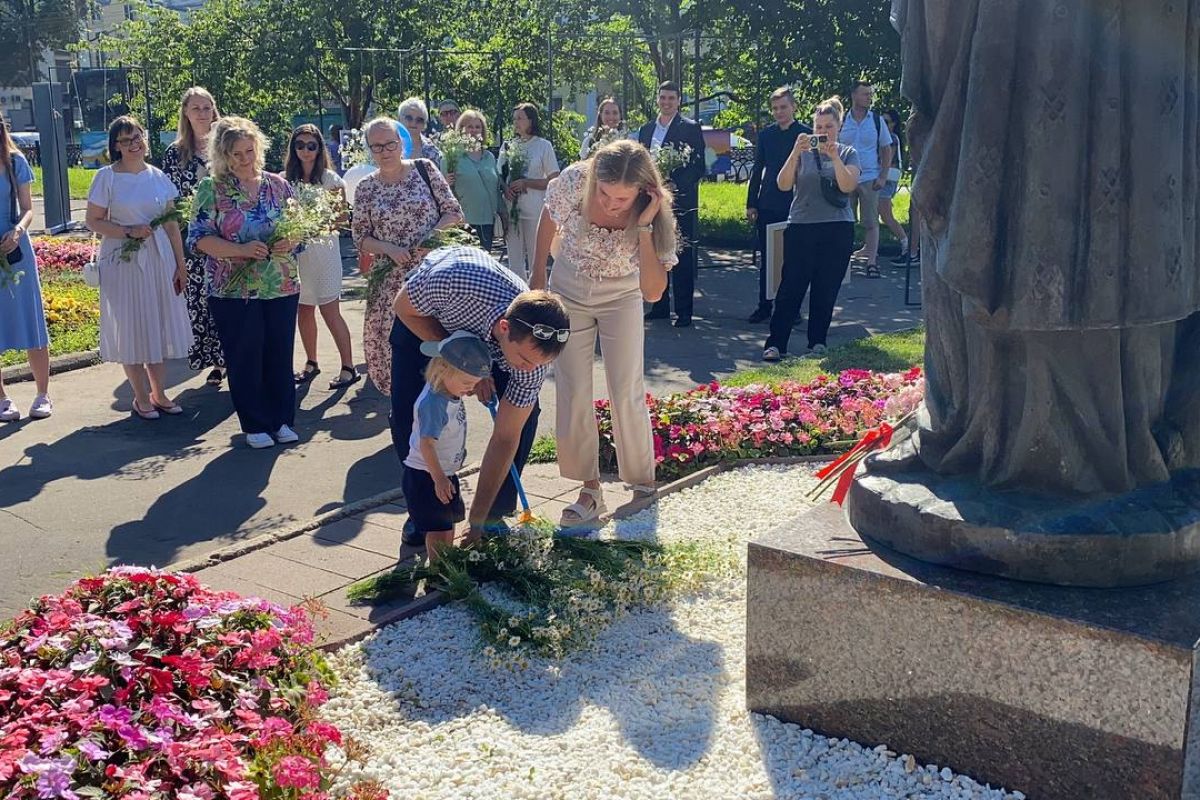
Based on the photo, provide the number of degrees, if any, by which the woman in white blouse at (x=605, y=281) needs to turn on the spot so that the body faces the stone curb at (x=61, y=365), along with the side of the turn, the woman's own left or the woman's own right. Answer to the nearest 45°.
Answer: approximately 135° to the woman's own right

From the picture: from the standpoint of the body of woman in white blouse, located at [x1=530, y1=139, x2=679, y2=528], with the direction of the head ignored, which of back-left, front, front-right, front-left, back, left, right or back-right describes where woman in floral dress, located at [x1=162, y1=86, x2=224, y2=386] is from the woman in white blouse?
back-right

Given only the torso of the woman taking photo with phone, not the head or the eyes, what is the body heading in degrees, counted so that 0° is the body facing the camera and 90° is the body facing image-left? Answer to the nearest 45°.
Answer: approximately 0°

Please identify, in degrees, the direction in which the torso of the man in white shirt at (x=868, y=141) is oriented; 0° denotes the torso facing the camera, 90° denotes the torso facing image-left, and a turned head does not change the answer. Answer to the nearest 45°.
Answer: approximately 45°

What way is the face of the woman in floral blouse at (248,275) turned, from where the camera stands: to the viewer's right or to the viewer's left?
to the viewer's right

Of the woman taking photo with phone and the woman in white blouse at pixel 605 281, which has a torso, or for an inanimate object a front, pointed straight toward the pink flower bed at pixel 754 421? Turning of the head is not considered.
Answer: the woman taking photo with phone

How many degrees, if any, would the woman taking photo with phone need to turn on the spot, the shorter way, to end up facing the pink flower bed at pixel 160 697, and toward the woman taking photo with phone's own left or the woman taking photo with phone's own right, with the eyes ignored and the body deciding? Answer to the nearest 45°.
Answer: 0° — they already face it

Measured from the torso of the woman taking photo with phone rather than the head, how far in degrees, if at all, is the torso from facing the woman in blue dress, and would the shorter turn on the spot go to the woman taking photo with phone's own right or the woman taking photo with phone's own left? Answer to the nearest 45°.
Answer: approximately 45° to the woman taking photo with phone's own right

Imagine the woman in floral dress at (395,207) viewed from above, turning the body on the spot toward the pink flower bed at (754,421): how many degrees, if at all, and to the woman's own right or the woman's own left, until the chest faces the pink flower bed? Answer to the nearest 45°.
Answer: approximately 45° to the woman's own left

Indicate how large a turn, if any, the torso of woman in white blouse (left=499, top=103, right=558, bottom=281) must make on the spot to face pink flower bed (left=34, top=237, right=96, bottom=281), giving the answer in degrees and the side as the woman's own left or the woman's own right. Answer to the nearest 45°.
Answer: approximately 90° to the woman's own right

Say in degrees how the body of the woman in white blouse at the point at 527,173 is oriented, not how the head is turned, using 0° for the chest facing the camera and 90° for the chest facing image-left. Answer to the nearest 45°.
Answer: approximately 45°

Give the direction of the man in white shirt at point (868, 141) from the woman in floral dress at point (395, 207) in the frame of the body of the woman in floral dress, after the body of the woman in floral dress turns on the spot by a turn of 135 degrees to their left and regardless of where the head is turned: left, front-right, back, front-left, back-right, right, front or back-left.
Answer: front

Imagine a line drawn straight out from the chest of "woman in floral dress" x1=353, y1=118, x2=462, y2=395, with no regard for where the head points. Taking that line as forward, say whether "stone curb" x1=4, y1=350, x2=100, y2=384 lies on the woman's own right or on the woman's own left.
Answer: on the woman's own right

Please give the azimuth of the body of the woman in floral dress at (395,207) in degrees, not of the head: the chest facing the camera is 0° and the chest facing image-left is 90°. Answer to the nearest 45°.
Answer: approximately 0°
